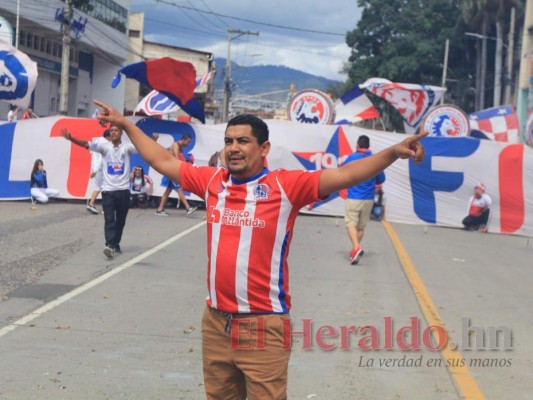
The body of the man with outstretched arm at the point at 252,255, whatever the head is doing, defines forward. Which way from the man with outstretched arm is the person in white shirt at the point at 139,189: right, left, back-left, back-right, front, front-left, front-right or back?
back-right

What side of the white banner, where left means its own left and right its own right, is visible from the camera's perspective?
front

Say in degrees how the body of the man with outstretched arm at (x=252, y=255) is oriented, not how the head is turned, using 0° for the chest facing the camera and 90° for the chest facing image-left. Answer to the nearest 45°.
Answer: approximately 45°

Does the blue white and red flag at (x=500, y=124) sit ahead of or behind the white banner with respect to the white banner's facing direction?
behind

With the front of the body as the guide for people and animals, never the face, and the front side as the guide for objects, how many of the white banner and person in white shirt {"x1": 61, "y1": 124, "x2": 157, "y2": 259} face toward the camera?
2

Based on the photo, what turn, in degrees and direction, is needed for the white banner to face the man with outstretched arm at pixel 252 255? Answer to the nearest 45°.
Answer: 0° — it already faces them

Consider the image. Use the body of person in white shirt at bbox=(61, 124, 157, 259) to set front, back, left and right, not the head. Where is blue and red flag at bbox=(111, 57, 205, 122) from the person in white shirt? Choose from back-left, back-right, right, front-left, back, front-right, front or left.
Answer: back

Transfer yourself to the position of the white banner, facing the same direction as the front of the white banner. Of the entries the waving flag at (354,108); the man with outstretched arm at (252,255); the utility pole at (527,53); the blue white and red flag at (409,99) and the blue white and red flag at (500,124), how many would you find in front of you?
1

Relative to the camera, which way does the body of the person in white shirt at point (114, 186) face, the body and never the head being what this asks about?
toward the camera

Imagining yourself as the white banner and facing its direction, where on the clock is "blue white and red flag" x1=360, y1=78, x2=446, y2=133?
The blue white and red flag is roughly at 7 o'clock from the white banner.

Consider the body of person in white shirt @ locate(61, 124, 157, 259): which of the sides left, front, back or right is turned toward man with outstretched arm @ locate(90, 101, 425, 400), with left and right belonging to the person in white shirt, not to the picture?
front

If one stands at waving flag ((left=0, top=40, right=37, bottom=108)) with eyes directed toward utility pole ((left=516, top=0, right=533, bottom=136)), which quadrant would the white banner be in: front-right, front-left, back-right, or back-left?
front-right

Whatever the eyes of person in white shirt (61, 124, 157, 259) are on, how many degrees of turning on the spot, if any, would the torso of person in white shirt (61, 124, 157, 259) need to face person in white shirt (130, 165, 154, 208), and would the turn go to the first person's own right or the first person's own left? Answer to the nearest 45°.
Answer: approximately 180°

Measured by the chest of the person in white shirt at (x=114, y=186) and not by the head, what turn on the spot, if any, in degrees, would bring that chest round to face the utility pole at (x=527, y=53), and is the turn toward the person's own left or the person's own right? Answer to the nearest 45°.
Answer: approximately 135° to the person's own left

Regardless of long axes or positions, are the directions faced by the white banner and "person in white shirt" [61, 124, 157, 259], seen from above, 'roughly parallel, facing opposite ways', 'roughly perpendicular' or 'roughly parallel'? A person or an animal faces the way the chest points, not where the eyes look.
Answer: roughly parallel
